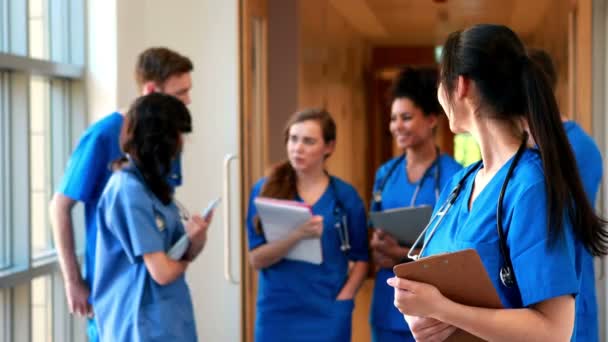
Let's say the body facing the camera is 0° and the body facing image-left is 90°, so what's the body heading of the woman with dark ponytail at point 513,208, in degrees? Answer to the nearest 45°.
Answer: approximately 45°

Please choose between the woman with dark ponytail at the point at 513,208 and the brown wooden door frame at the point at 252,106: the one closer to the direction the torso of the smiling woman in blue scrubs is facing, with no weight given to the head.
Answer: the woman with dark ponytail

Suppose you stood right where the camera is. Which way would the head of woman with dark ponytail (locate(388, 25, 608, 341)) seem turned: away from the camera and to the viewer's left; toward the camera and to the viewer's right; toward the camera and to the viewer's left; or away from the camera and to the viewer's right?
away from the camera and to the viewer's left

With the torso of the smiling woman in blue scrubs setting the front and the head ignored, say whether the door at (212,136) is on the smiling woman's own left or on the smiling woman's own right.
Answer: on the smiling woman's own right

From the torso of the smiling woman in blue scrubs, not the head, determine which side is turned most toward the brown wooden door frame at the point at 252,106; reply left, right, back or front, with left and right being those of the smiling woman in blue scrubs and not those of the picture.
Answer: right

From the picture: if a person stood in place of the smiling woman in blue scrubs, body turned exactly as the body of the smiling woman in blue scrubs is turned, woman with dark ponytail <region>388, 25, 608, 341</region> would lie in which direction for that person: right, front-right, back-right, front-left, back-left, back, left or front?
front-left

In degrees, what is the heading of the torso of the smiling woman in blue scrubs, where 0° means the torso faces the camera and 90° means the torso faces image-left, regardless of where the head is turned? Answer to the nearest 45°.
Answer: approximately 45°
